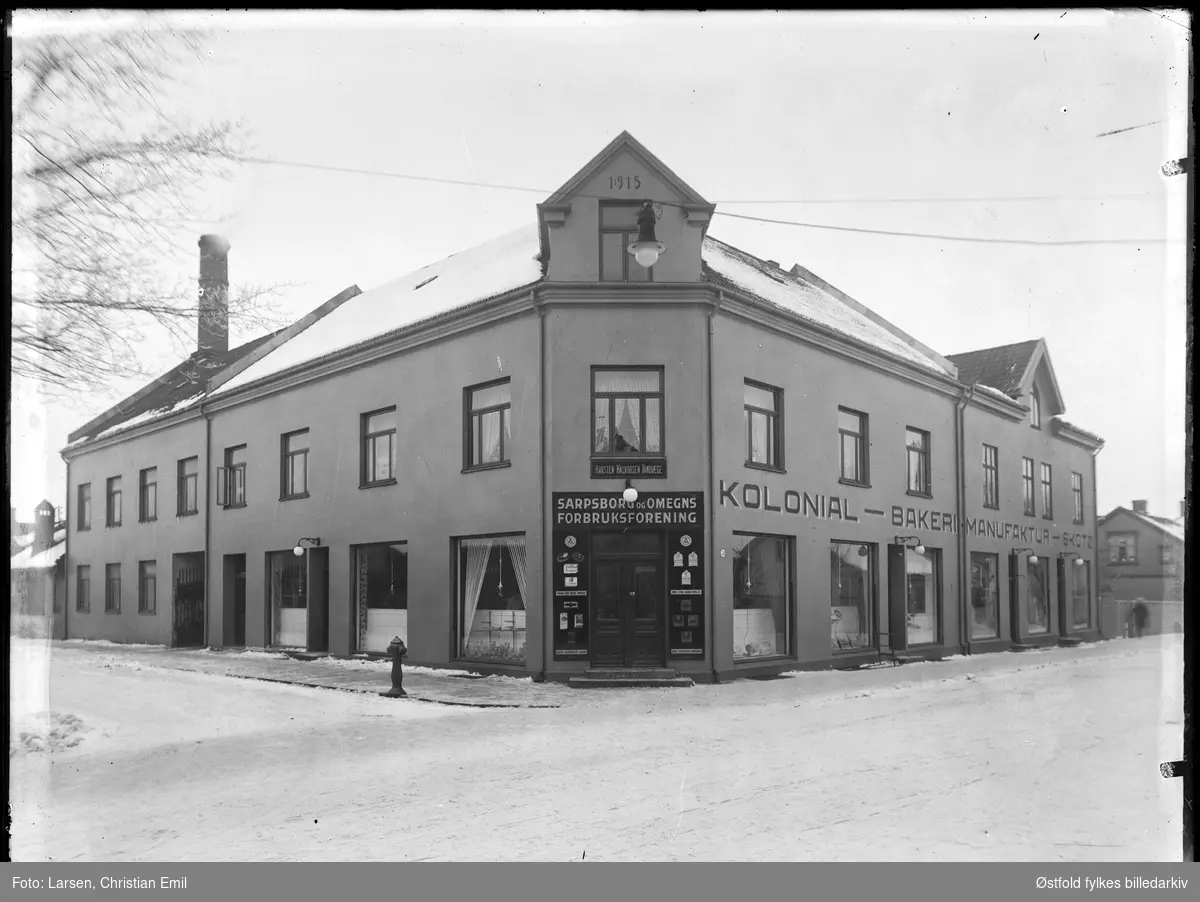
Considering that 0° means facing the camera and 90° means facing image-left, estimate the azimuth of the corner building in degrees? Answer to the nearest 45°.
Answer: approximately 0°

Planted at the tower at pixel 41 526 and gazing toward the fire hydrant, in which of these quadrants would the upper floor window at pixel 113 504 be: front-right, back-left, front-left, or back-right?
front-left

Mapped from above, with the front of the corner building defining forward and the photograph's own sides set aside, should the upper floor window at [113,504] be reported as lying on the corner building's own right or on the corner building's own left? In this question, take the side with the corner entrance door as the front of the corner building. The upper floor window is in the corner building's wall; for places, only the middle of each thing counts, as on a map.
on the corner building's own right
